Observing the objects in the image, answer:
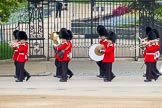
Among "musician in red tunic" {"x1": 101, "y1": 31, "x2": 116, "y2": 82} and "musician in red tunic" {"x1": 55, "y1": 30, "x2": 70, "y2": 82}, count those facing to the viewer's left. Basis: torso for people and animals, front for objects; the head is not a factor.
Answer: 2

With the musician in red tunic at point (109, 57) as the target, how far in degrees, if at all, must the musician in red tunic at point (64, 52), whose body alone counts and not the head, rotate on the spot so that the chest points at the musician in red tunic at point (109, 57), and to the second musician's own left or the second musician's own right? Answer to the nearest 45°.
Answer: approximately 180°

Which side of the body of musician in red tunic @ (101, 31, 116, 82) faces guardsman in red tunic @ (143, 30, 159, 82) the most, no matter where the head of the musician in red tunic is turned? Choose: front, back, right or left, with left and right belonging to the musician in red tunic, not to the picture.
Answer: back

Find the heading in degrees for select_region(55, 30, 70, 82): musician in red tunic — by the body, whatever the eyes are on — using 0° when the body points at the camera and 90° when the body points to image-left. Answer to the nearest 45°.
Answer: approximately 90°
